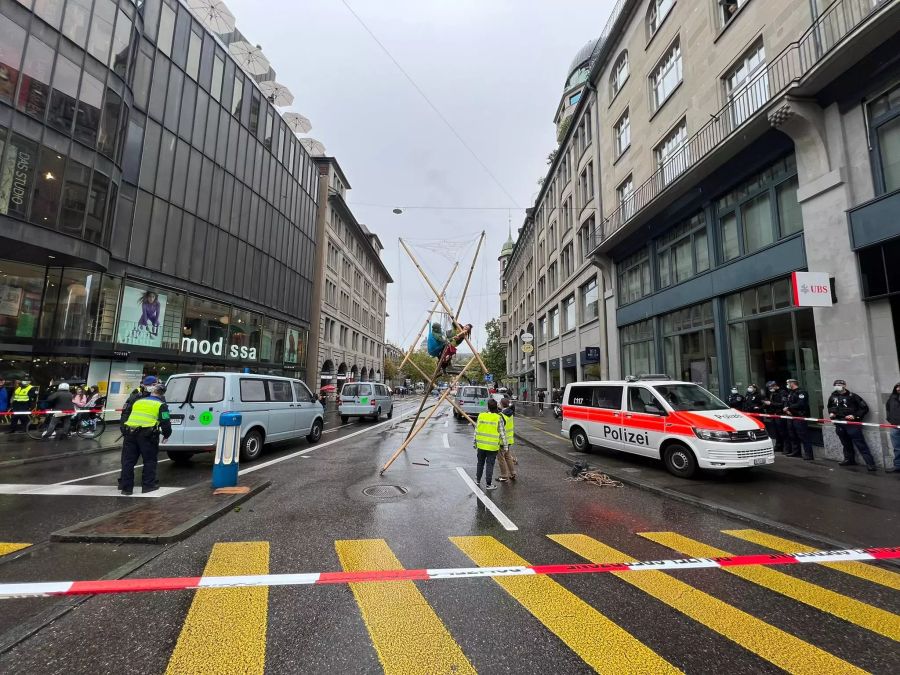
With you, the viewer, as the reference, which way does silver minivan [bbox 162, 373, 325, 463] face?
facing away from the viewer and to the right of the viewer

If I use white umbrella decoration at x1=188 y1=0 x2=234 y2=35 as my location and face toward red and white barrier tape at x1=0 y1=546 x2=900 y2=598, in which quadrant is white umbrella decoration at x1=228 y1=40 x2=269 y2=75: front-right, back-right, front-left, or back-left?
back-left

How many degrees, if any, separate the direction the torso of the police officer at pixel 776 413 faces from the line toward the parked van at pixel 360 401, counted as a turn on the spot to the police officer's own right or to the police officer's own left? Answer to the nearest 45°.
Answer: approximately 45° to the police officer's own right

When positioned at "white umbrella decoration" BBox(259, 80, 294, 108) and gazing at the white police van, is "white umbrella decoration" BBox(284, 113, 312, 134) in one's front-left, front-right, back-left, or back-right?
back-left
